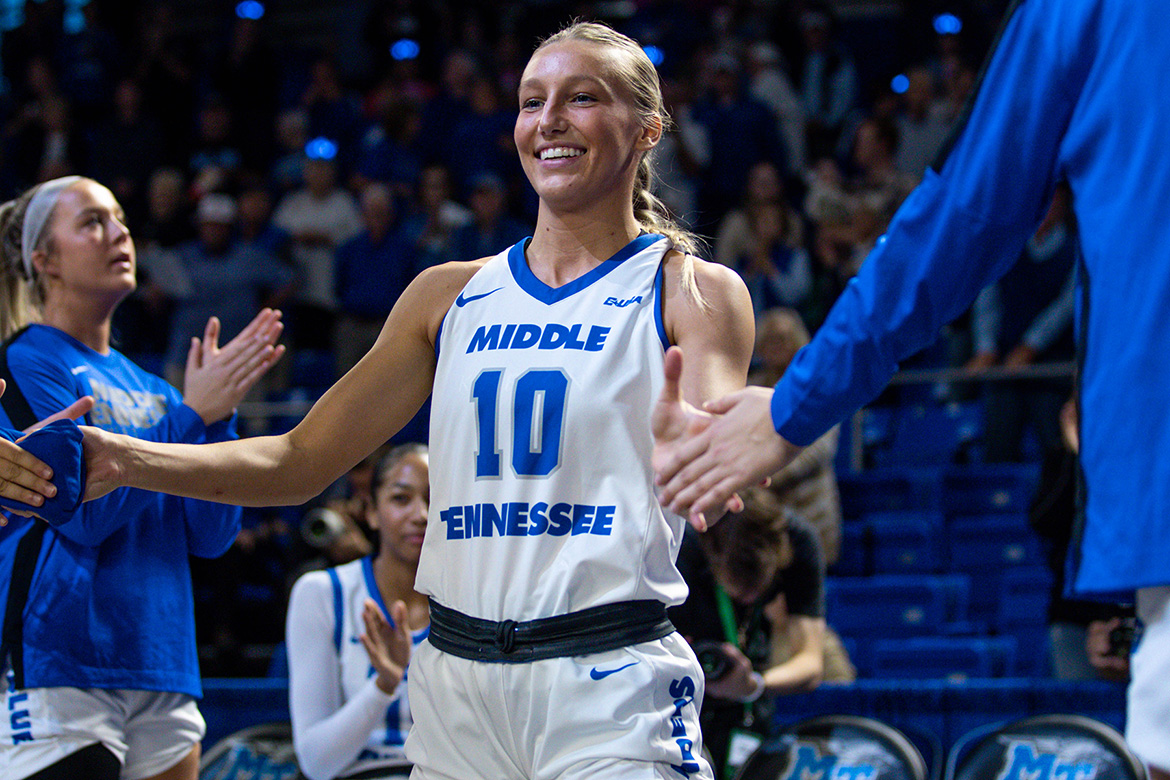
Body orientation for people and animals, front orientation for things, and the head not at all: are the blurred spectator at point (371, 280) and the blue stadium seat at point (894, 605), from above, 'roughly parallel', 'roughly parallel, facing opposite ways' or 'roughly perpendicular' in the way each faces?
roughly parallel

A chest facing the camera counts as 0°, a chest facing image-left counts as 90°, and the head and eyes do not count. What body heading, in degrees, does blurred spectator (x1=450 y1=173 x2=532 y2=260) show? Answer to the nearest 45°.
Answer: approximately 0°

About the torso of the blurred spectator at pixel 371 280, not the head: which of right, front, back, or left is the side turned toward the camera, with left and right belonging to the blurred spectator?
front

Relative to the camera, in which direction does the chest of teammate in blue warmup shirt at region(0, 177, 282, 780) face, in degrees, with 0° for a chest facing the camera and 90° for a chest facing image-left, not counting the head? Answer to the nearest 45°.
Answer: approximately 315°

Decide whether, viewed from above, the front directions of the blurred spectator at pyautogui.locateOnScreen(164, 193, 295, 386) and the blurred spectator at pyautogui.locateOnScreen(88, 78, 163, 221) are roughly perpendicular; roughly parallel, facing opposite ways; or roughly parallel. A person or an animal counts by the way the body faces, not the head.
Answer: roughly parallel

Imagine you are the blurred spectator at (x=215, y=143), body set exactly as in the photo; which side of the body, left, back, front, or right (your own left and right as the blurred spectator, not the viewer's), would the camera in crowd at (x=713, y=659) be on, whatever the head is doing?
front

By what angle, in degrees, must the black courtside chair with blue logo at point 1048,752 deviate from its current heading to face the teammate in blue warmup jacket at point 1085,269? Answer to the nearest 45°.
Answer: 0° — it already faces them

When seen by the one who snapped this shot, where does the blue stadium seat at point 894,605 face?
facing the viewer

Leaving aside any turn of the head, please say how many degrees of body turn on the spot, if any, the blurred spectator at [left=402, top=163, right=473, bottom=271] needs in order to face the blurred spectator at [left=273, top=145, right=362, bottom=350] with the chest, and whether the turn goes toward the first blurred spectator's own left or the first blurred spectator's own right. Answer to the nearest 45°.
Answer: approximately 135° to the first blurred spectator's own right

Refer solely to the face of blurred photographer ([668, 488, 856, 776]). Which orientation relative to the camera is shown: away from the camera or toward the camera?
toward the camera

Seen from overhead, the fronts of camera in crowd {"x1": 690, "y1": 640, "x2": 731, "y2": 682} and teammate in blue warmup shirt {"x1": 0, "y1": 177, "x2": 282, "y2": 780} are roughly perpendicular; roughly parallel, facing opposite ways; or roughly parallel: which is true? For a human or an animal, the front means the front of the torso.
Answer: roughly perpendicular

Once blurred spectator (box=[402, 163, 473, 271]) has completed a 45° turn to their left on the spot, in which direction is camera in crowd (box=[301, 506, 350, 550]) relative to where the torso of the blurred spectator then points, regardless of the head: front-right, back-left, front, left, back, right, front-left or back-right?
front-right

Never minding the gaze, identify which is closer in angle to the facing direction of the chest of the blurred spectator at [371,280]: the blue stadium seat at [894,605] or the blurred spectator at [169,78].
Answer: the blue stadium seat

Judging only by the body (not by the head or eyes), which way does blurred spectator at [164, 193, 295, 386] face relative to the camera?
toward the camera

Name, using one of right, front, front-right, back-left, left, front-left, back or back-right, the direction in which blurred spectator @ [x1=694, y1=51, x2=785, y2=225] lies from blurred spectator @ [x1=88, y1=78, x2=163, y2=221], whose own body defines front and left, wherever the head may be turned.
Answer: front-left

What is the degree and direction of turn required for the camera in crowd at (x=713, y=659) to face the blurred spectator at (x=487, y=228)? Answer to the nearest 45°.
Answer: approximately 135° to its right

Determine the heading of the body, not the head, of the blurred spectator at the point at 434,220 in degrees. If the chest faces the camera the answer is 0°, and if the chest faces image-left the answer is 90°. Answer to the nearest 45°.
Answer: approximately 0°
